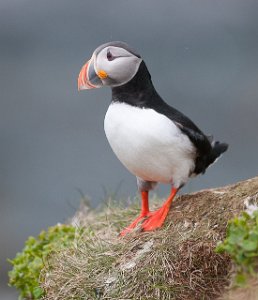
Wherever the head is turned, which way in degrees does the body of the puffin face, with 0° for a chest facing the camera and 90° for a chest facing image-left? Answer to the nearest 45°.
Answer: approximately 45°
